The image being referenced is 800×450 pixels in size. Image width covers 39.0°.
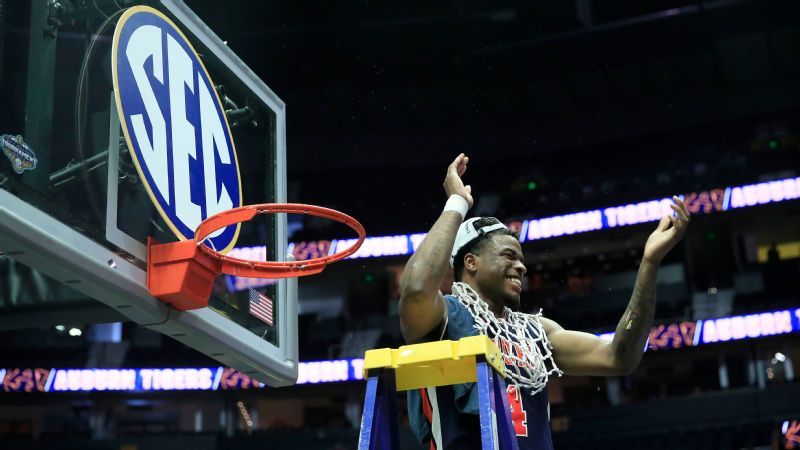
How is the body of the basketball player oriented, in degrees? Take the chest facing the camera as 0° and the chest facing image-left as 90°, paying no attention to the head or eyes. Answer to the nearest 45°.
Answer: approximately 315°

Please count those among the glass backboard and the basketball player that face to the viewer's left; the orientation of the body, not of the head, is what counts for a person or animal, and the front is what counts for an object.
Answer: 0

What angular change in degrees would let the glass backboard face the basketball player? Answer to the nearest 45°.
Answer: approximately 45° to its left

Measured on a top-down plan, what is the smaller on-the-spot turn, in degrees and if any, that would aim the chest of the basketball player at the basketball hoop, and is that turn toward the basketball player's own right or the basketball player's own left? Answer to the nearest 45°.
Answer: approximately 135° to the basketball player's own right

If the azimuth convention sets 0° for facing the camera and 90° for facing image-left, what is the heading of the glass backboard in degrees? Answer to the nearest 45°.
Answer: approximately 315°

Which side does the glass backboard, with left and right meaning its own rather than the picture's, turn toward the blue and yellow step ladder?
front

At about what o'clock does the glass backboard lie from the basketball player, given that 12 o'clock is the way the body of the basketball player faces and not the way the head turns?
The glass backboard is roughly at 4 o'clock from the basketball player.
